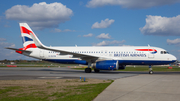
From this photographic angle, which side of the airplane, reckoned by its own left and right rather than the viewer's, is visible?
right
